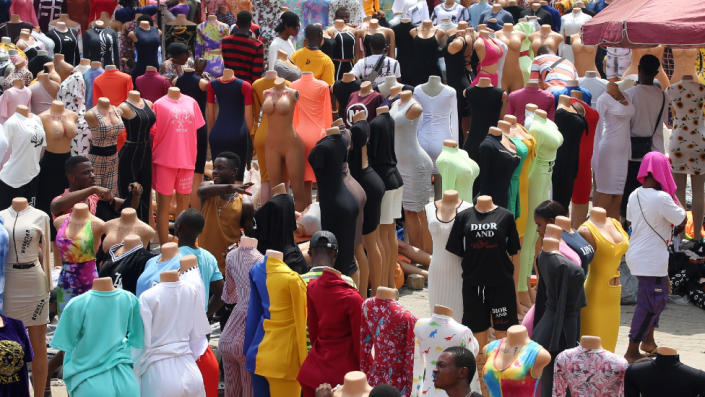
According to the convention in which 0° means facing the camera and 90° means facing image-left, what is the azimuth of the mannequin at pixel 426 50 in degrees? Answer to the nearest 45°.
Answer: approximately 0°

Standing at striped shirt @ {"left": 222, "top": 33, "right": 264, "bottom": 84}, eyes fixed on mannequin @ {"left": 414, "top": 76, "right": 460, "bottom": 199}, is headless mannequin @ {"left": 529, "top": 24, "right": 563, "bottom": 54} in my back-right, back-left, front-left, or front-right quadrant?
front-left

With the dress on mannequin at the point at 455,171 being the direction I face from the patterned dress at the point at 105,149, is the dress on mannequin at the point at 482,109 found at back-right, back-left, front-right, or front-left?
front-left

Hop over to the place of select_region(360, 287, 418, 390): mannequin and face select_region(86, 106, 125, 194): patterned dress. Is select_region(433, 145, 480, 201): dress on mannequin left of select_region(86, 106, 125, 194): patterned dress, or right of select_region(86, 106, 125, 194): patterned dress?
right

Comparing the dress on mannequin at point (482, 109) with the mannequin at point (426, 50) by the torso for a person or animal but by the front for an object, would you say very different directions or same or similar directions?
same or similar directions

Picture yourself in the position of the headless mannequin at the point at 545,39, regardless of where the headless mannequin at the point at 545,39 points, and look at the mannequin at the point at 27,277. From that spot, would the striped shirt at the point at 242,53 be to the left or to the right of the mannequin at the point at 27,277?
right

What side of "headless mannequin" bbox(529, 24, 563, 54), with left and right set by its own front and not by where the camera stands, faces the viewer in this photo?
front

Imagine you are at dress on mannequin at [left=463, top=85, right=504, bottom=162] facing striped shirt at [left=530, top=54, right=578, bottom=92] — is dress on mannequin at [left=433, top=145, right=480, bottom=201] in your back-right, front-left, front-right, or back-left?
back-right

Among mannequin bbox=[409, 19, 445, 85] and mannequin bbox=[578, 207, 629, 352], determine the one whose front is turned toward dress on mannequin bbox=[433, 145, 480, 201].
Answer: mannequin bbox=[409, 19, 445, 85]

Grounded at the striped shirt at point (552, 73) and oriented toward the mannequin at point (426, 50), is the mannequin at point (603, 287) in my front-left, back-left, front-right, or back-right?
back-left

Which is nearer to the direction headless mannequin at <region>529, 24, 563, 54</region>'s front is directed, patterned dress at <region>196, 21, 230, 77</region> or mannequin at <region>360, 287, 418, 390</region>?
the mannequin

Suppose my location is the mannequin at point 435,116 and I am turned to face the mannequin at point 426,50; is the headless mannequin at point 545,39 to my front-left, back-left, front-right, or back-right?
front-right

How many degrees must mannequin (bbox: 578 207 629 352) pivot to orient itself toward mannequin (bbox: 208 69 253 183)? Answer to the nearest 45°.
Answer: approximately 180°
